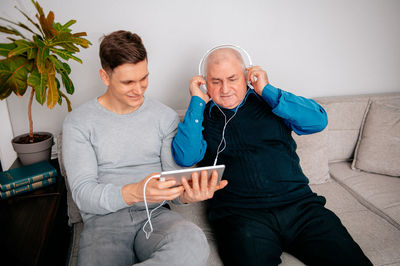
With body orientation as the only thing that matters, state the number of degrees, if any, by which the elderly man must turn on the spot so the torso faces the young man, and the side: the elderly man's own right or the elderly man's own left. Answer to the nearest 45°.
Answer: approximately 45° to the elderly man's own right

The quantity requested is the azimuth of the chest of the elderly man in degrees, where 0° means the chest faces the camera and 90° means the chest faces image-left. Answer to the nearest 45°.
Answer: approximately 0°

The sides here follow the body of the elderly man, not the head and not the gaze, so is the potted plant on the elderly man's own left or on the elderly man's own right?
on the elderly man's own right
